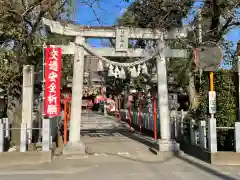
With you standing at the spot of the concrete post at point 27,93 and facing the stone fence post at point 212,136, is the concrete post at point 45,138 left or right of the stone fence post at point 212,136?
right

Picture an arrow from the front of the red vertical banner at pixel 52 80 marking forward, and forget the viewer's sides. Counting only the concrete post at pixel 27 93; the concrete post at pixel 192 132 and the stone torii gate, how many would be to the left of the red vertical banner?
2

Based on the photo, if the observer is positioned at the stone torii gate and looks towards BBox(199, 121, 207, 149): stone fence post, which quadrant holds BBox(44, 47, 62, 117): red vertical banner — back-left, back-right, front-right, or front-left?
back-right

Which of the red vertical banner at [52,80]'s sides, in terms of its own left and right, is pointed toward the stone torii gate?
left

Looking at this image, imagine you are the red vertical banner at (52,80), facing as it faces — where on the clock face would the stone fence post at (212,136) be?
The stone fence post is roughly at 10 o'clock from the red vertical banner.

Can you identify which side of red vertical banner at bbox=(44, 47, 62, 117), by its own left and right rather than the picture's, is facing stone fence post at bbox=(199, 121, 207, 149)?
left

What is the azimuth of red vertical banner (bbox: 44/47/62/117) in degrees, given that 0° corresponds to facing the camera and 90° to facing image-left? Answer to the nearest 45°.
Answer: approximately 0°

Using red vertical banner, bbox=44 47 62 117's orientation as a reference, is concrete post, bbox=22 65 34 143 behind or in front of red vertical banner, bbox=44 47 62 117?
behind
